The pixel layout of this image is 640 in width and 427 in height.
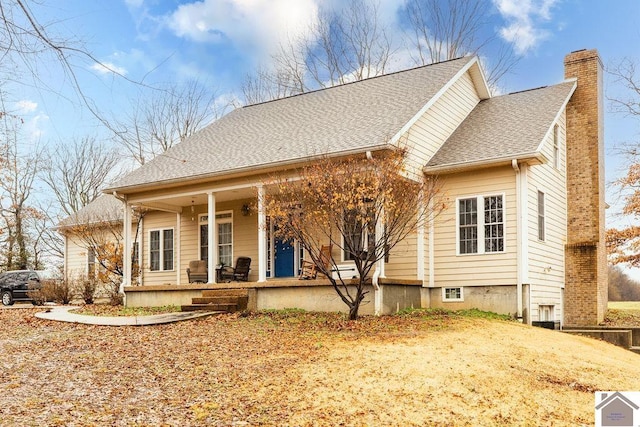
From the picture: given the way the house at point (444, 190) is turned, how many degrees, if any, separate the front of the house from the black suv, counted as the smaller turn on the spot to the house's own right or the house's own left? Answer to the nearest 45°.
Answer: approximately 90° to the house's own right

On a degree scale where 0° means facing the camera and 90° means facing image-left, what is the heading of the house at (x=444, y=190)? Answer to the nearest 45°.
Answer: approximately 45°

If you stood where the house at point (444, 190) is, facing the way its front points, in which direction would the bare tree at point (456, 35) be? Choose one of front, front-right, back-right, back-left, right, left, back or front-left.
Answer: back-right

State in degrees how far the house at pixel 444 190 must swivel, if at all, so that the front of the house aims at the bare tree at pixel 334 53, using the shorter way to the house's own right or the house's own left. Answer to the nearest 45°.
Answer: approximately 135° to the house's own right
